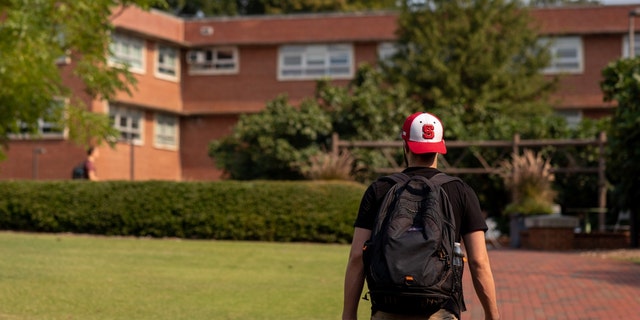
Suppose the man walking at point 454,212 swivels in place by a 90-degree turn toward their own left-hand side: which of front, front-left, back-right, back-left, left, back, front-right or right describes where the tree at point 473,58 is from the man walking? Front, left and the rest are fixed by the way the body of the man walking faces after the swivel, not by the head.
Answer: right

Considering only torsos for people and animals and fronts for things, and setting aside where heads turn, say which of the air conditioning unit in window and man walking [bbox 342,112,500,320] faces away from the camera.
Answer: the man walking

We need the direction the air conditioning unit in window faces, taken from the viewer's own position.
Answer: facing the viewer

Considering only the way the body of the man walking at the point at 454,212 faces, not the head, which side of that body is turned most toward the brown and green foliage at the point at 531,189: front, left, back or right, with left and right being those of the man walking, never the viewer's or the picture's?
front

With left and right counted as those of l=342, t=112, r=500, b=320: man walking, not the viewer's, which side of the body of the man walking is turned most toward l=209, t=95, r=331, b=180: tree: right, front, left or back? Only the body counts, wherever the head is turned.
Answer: front

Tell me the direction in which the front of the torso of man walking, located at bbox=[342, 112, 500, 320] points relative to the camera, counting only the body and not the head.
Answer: away from the camera

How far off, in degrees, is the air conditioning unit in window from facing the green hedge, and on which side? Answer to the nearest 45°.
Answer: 0° — it already faces it

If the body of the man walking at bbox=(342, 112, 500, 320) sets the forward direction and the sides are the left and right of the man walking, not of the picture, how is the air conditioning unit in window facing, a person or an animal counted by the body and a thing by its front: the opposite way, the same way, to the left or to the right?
the opposite way

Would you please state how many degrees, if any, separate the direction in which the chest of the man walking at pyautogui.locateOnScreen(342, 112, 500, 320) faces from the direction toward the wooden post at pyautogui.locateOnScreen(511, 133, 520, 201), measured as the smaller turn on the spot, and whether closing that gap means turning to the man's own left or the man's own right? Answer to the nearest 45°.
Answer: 0° — they already face it

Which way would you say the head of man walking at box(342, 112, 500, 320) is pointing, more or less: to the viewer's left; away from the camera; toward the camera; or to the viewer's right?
away from the camera

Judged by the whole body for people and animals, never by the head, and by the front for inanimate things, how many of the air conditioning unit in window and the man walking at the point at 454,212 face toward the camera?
1

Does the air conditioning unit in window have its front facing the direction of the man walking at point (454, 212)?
yes
